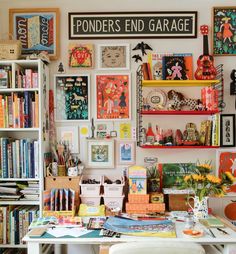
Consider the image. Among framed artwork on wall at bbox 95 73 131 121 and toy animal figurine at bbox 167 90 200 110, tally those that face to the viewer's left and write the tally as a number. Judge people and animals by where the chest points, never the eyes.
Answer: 1

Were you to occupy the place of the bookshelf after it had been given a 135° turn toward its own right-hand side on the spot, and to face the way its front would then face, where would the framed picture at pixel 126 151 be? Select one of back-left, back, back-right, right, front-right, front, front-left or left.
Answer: back-right

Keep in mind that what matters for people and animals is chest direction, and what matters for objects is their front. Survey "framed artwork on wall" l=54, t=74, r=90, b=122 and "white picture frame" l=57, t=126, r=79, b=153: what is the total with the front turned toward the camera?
2

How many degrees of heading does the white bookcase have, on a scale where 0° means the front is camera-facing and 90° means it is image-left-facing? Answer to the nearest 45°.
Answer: approximately 0°

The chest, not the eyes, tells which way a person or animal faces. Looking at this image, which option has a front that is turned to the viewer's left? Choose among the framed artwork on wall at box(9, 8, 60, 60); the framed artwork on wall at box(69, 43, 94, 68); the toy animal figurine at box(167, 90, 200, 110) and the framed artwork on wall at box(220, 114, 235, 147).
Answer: the toy animal figurine

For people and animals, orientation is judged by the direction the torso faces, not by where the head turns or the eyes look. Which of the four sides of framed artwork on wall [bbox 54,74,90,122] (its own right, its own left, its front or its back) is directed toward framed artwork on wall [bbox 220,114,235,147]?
left
